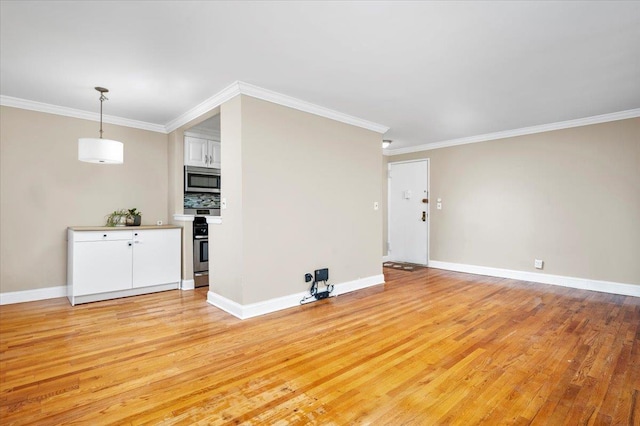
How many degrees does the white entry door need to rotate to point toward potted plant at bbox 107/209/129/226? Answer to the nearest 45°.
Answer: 0° — it already faces it

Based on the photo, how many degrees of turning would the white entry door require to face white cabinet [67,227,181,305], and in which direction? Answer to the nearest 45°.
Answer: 0° — it already faces it

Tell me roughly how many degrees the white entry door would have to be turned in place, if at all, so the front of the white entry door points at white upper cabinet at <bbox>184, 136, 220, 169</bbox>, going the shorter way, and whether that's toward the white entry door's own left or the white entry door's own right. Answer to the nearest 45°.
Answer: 0° — it already faces it

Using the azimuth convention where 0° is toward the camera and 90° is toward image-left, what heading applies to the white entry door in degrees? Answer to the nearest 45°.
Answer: approximately 45°
